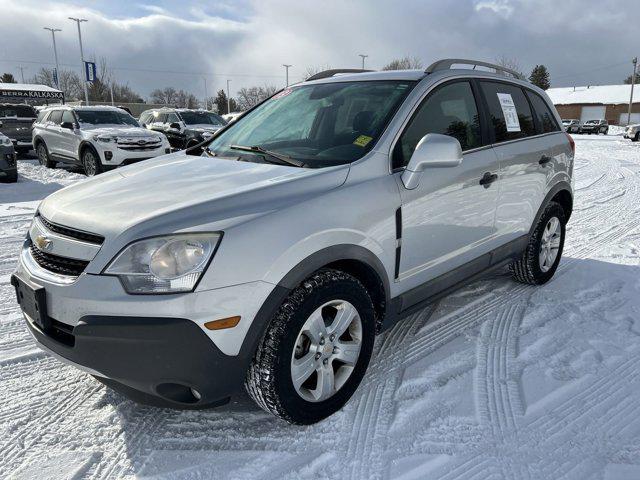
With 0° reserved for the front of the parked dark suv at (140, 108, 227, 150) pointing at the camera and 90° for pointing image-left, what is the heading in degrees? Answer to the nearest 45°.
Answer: approximately 315°

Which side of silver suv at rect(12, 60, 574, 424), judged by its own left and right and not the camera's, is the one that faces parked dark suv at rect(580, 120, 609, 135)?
back

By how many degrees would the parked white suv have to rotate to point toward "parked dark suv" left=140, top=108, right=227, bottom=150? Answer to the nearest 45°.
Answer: approximately 90° to its left

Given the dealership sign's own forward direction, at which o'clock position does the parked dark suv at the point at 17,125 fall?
The parked dark suv is roughly at 12 o'clock from the dealership sign.

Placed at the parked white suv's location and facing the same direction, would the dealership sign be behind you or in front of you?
behind

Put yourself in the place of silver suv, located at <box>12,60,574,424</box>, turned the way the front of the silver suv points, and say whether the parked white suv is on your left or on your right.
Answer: on your right

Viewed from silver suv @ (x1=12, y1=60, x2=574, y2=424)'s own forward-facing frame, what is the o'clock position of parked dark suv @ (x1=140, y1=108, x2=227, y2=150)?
The parked dark suv is roughly at 4 o'clock from the silver suv.

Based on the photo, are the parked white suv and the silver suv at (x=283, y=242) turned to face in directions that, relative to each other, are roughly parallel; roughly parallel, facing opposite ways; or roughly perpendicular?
roughly perpendicular
